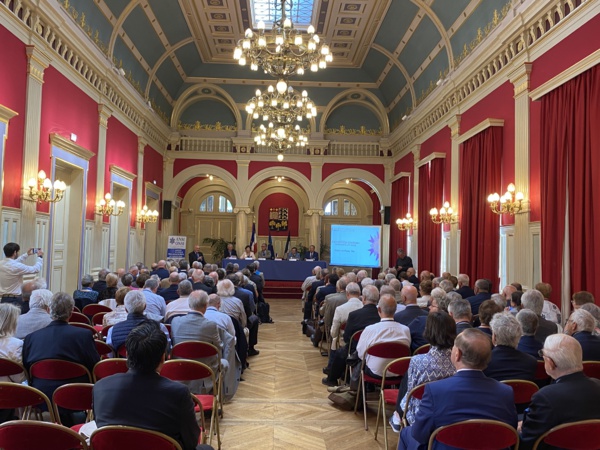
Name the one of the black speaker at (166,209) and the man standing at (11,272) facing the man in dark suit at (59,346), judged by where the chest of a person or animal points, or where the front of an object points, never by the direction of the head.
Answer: the black speaker

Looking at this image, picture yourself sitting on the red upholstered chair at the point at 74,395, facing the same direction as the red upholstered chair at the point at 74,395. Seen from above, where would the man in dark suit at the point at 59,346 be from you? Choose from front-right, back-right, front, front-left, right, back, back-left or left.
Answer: front

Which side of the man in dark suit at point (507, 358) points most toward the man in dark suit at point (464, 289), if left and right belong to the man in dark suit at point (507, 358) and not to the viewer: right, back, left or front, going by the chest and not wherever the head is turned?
front

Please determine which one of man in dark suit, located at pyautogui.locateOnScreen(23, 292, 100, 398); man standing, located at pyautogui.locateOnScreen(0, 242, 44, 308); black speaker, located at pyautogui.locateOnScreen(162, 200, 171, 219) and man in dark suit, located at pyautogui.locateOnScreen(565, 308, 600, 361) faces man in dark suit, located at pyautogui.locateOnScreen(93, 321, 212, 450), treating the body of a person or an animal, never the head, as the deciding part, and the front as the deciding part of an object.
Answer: the black speaker

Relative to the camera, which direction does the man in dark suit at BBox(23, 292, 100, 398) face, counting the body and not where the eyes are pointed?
away from the camera

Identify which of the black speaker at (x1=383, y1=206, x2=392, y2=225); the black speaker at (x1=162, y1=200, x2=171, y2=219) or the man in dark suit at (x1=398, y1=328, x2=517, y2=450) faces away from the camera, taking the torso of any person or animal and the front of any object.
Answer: the man in dark suit

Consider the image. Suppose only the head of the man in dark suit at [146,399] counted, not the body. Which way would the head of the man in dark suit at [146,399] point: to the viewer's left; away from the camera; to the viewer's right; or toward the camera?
away from the camera

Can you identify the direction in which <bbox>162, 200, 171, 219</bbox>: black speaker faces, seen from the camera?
facing the viewer

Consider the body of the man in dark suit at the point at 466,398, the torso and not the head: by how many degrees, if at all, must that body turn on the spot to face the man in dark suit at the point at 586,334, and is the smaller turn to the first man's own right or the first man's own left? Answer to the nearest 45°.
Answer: approximately 45° to the first man's own right

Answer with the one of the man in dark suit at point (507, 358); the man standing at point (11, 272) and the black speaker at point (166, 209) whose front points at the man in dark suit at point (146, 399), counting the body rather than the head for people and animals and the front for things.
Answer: the black speaker

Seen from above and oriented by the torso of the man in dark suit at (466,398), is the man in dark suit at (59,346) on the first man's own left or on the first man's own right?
on the first man's own left

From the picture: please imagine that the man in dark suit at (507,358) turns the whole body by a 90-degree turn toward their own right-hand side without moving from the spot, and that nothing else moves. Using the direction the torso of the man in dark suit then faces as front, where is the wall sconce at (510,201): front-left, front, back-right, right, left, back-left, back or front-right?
left

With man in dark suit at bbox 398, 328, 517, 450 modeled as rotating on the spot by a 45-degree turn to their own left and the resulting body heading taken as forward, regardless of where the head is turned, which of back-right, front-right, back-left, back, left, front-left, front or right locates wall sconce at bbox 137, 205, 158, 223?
front

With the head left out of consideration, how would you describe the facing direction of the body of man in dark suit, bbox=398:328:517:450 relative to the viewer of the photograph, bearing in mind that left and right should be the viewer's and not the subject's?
facing away from the viewer

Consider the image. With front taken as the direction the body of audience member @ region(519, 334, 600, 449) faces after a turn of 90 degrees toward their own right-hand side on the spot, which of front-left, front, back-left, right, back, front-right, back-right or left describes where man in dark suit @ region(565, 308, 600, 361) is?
front-left

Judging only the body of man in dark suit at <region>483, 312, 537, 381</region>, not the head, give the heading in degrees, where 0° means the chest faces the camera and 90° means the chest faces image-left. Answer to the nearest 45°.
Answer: approximately 180°

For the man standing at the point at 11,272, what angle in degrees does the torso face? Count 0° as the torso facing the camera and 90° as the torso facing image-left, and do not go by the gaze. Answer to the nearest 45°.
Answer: approximately 225°

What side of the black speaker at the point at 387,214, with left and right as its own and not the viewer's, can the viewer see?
front

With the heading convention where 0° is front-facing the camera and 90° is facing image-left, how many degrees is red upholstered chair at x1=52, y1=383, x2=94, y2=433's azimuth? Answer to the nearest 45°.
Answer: approximately 180°

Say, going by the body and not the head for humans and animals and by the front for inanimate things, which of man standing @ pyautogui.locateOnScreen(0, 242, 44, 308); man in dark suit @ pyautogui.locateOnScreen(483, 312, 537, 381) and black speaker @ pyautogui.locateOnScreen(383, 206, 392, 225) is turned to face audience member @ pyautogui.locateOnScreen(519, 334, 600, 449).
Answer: the black speaker

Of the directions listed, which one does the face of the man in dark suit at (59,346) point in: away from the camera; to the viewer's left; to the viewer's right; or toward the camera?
away from the camera
